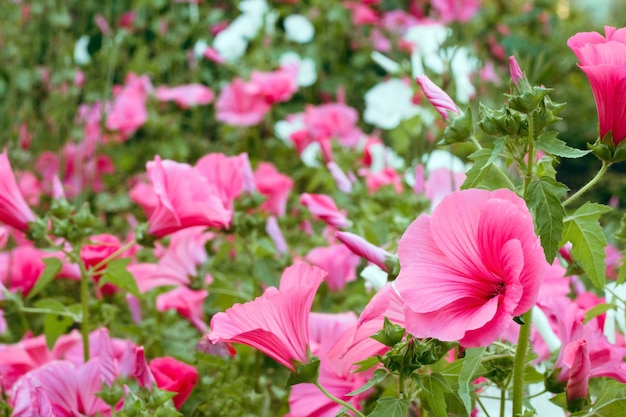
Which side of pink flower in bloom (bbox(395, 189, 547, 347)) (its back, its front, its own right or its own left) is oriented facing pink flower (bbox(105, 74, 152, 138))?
right

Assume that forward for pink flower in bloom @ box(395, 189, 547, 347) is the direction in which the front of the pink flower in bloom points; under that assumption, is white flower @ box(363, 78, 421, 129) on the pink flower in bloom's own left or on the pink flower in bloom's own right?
on the pink flower in bloom's own right

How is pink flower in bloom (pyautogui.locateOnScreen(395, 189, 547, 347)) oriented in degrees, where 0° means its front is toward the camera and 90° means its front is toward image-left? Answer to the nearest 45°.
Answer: approximately 45°

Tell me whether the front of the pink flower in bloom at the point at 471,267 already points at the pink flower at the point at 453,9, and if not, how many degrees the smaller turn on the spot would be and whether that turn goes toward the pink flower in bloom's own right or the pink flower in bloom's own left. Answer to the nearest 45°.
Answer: approximately 135° to the pink flower in bloom's own right

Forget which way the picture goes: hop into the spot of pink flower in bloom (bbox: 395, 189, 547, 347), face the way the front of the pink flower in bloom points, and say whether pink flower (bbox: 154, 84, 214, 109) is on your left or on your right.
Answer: on your right

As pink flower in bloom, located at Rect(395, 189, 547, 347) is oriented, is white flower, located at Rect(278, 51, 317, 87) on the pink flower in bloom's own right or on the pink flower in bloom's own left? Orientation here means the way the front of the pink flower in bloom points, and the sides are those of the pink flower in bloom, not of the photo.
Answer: on the pink flower in bloom's own right

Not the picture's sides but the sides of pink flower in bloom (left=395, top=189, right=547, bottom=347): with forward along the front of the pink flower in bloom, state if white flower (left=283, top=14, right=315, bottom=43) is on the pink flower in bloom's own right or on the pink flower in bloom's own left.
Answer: on the pink flower in bloom's own right
